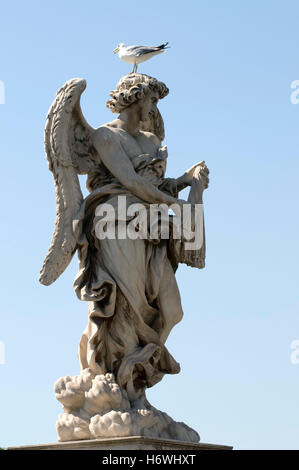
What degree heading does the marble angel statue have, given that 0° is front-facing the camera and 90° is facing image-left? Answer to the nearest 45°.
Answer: approximately 315°
